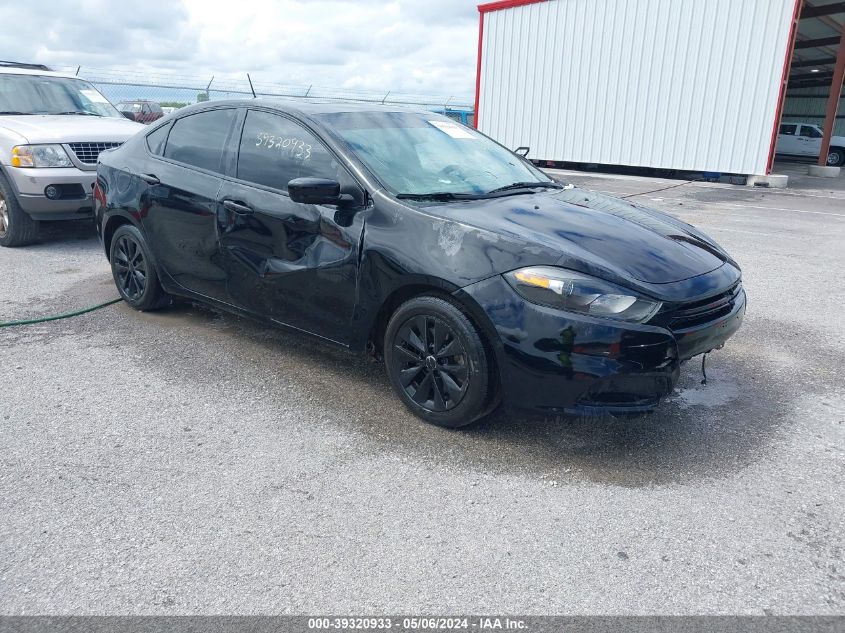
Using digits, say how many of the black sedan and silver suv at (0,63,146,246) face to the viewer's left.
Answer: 0

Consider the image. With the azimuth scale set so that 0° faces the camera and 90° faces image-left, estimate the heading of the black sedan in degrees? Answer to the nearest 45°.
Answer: approximately 315°

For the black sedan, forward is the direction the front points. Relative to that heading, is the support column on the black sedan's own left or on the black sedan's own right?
on the black sedan's own left

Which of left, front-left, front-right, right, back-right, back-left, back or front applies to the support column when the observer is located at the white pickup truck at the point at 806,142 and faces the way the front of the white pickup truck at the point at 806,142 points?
right

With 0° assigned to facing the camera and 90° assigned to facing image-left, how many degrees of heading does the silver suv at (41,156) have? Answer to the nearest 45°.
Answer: approximately 315°

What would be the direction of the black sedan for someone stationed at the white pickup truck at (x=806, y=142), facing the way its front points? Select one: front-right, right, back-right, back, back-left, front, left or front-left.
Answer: right

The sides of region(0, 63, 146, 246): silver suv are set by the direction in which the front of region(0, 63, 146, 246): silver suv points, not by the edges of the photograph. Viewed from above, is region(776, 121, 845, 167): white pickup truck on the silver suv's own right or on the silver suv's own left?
on the silver suv's own left

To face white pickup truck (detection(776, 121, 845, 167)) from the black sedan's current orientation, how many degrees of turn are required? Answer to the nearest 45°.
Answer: approximately 90° to its left

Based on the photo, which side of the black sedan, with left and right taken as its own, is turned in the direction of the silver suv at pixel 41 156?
back

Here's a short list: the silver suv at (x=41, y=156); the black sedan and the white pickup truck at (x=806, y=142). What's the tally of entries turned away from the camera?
0

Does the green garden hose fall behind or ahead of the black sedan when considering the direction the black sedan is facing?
behind

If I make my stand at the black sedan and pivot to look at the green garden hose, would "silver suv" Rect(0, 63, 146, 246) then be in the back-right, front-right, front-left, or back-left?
front-right
